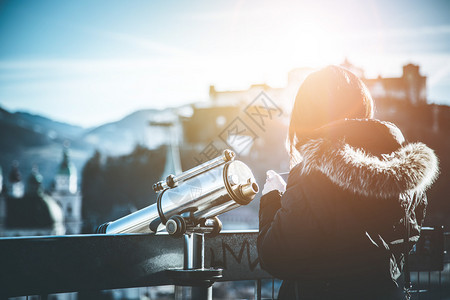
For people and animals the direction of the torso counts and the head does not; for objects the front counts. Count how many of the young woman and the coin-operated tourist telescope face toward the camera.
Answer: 0

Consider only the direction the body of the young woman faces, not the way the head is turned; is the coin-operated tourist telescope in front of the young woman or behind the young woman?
in front

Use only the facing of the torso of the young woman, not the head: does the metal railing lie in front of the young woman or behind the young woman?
in front

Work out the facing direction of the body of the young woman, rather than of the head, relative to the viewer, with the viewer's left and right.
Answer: facing away from the viewer and to the left of the viewer

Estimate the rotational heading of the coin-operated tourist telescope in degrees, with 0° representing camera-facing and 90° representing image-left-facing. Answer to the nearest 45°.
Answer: approximately 135°

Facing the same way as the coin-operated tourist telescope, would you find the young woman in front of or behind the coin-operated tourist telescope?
behind
